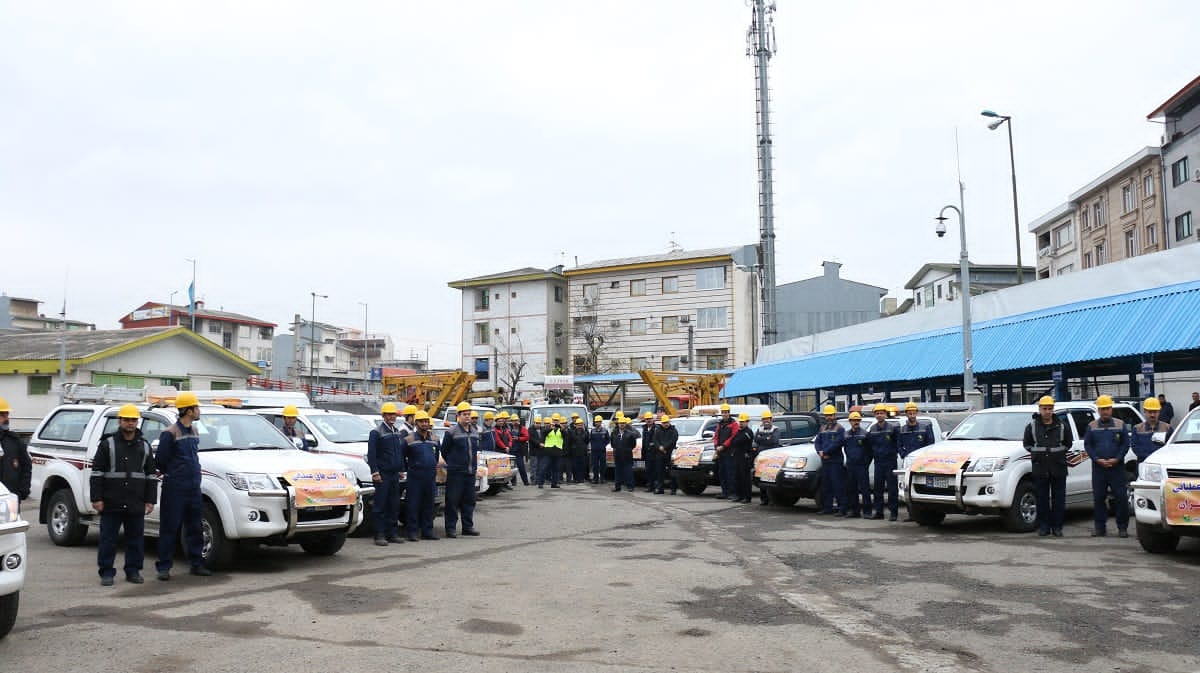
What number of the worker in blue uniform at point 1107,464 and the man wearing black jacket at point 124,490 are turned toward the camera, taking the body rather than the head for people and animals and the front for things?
2

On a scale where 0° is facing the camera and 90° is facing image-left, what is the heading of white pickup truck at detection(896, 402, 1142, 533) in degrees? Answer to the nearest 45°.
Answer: approximately 45°

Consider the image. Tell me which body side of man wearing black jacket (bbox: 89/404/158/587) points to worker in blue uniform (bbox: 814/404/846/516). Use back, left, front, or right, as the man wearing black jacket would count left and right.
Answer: left

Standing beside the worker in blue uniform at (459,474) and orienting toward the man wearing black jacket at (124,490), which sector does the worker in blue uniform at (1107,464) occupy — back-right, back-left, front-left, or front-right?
back-left

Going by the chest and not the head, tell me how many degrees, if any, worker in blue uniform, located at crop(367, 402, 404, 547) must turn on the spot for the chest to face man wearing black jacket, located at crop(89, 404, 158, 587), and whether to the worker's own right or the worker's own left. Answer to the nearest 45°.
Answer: approximately 90° to the worker's own right
